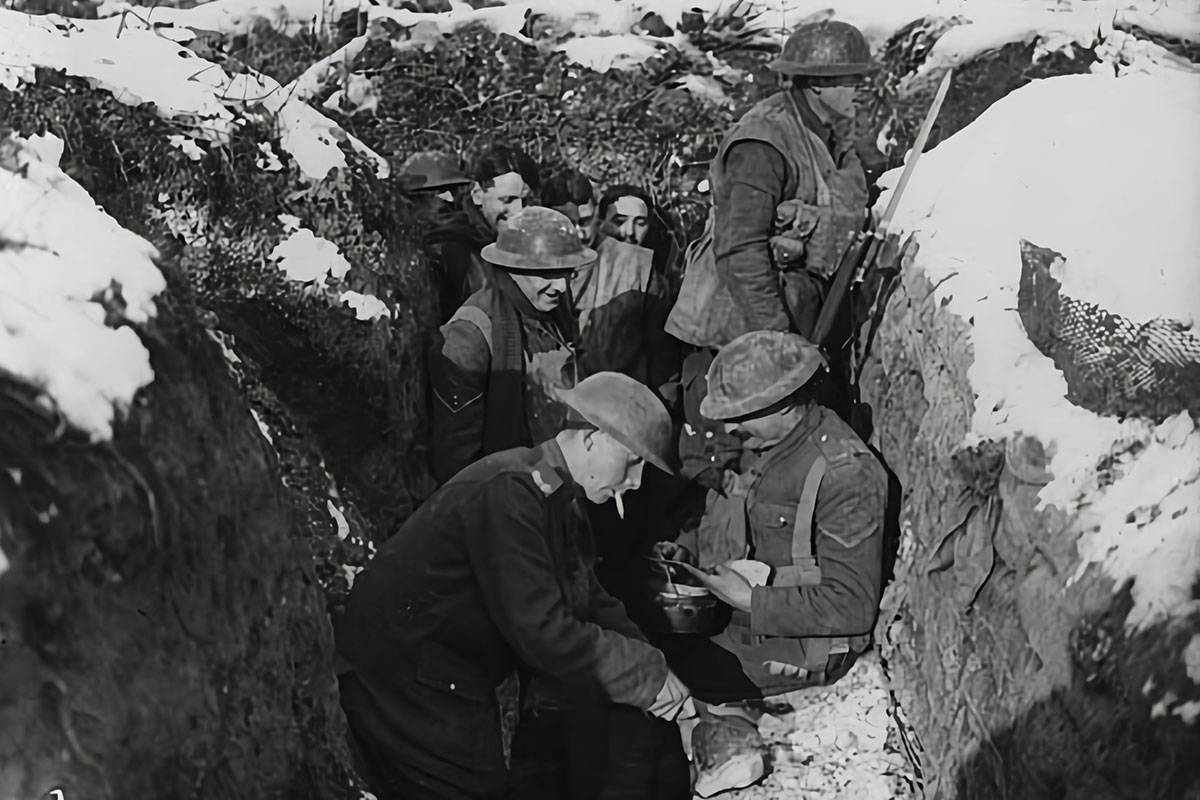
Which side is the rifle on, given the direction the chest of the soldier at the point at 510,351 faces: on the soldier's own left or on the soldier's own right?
on the soldier's own left

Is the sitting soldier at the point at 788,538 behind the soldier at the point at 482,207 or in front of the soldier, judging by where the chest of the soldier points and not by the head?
in front

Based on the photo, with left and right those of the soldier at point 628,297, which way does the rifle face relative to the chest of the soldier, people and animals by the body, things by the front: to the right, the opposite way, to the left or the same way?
to the left

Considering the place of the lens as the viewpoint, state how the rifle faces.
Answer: facing to the right of the viewer

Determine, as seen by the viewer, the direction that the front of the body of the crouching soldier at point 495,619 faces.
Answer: to the viewer's right

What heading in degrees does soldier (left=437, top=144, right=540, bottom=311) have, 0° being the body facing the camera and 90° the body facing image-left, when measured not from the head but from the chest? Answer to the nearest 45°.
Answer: approximately 315°

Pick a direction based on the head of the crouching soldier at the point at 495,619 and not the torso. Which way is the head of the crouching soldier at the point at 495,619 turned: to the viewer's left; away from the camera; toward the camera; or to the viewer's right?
to the viewer's right

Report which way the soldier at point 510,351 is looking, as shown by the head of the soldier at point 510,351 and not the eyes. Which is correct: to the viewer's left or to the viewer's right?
to the viewer's right

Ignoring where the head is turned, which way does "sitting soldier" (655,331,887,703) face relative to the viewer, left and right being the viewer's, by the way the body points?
facing the viewer and to the left of the viewer

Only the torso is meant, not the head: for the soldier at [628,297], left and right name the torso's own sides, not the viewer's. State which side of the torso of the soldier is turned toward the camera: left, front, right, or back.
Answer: front

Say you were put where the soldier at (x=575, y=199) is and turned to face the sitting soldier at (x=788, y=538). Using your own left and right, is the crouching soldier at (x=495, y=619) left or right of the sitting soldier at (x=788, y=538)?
right

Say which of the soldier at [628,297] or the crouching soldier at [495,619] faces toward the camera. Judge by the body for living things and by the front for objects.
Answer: the soldier

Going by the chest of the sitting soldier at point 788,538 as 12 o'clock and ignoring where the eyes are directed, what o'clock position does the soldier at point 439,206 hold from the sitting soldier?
The soldier is roughly at 2 o'clock from the sitting soldier.

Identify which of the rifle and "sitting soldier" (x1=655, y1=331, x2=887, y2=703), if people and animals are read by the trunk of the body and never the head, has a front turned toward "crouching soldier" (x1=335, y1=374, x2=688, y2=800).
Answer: "sitting soldier" (x1=655, y1=331, x2=887, y2=703)

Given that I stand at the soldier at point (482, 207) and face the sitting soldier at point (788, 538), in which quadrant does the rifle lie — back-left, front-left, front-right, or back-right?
front-left

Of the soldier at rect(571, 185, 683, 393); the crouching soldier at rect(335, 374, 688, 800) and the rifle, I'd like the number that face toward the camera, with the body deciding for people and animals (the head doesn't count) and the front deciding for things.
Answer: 1
